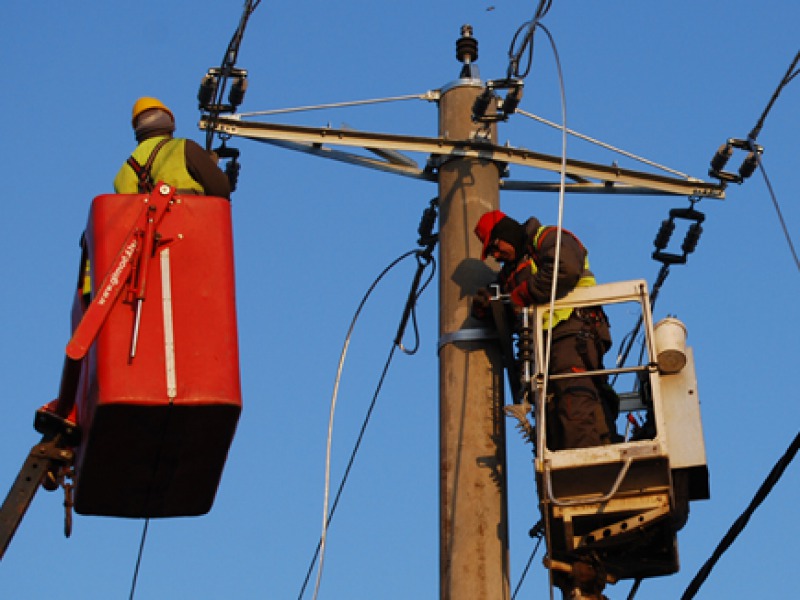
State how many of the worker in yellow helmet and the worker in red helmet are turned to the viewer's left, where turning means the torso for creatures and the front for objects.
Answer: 1

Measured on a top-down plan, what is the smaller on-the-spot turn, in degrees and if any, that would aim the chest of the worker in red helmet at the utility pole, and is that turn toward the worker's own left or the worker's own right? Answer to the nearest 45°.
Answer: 0° — they already face it

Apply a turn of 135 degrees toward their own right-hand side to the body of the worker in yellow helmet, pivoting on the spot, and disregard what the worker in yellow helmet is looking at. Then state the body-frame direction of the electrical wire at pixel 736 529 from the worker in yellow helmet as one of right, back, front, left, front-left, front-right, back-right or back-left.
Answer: left

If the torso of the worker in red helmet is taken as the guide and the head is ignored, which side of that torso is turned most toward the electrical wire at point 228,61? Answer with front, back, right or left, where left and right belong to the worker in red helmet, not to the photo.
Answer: front

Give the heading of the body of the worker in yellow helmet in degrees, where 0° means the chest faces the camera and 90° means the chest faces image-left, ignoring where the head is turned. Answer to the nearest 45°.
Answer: approximately 225°

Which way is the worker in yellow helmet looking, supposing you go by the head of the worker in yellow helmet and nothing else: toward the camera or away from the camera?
away from the camera

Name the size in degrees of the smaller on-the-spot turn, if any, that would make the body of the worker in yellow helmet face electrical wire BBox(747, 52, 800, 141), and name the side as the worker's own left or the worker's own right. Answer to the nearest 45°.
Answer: approximately 45° to the worker's own right

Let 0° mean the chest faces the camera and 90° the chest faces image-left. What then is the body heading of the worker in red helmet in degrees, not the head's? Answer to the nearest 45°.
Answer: approximately 90°

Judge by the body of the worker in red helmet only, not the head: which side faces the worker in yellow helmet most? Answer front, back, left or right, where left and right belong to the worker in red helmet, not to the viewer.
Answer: front
